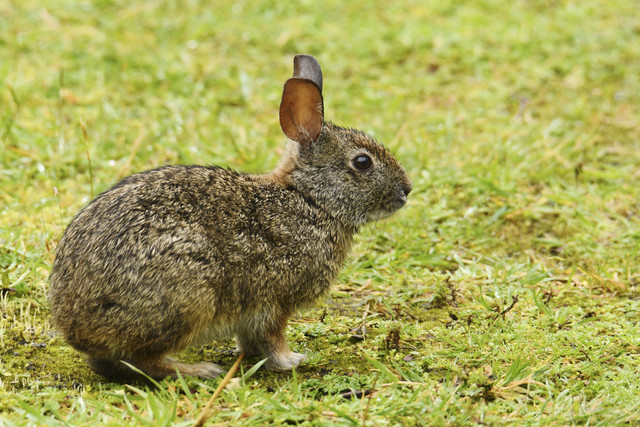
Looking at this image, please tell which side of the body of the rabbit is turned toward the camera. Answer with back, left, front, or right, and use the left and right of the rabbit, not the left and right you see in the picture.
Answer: right
